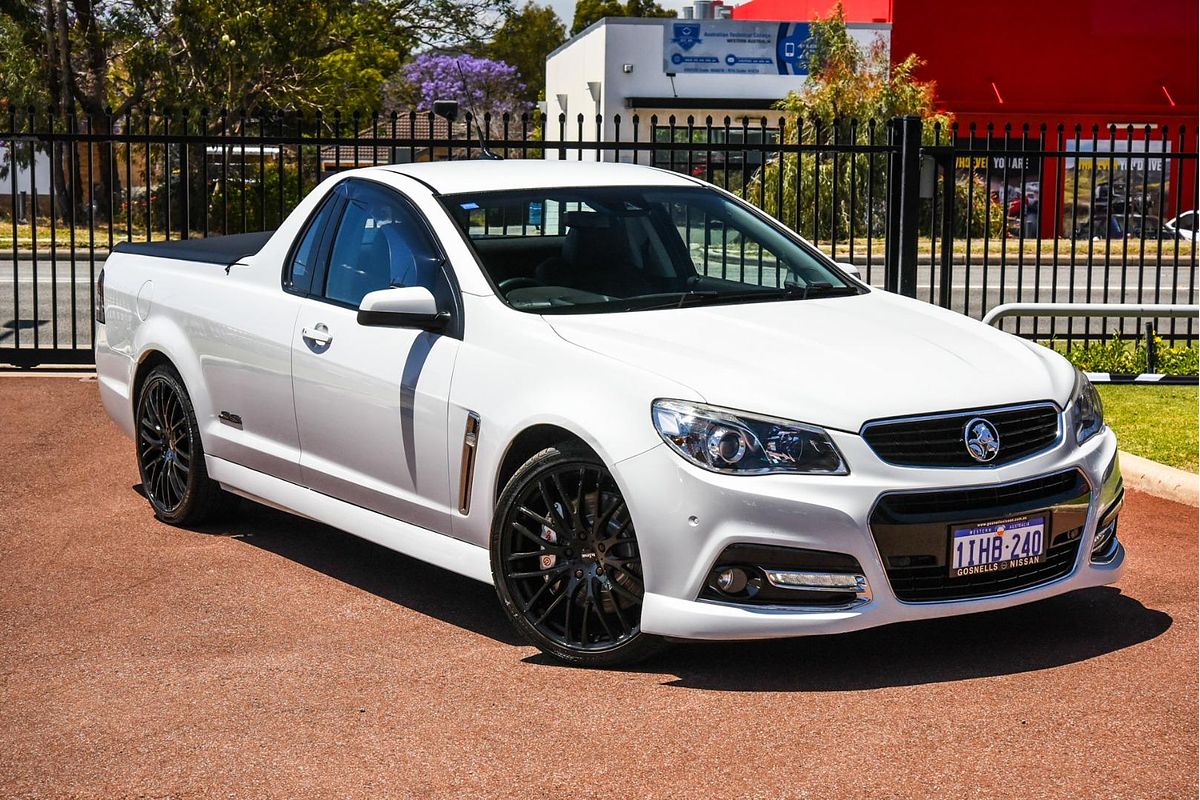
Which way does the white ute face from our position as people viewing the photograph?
facing the viewer and to the right of the viewer

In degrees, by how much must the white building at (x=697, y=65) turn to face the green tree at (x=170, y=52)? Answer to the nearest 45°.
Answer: approximately 45° to its right

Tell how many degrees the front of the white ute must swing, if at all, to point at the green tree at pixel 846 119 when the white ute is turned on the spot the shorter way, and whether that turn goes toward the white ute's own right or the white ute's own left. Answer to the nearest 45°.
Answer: approximately 135° to the white ute's own left

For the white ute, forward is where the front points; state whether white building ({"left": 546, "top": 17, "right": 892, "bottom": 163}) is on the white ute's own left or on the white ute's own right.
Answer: on the white ute's own left

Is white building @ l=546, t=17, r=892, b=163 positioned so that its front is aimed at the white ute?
yes

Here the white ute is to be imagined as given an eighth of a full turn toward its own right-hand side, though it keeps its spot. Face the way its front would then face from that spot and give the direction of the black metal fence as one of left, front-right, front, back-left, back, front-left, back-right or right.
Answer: back

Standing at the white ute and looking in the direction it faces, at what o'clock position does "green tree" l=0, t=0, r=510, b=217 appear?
The green tree is roughly at 7 o'clock from the white ute.

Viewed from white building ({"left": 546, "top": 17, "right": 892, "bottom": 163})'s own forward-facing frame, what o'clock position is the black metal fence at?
The black metal fence is roughly at 12 o'clock from the white building.

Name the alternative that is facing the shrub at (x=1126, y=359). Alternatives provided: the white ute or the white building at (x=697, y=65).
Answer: the white building

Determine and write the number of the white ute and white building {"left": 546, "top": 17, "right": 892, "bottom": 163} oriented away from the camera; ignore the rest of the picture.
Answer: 0
